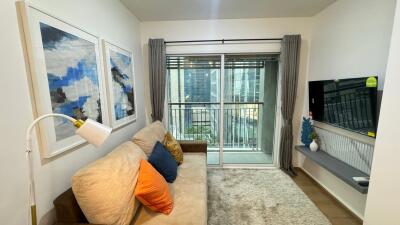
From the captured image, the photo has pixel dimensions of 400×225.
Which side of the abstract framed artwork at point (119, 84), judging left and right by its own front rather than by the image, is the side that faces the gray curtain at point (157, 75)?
left

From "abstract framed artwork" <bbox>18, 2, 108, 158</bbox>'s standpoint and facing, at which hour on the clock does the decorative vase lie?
The decorative vase is roughly at 11 o'clock from the abstract framed artwork.

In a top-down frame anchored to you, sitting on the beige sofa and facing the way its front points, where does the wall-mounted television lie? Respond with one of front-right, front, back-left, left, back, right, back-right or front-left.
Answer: front-left

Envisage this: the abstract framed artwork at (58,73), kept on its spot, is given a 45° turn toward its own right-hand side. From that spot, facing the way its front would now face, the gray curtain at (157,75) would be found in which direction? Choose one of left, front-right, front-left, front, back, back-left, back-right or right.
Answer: back-left

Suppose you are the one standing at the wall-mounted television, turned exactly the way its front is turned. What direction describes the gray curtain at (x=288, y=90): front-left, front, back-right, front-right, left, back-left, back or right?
right

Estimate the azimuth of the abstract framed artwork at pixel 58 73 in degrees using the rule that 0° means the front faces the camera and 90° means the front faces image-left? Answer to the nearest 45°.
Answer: approximately 315°

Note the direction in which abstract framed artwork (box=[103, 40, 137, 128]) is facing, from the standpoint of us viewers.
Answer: facing the viewer and to the right of the viewer

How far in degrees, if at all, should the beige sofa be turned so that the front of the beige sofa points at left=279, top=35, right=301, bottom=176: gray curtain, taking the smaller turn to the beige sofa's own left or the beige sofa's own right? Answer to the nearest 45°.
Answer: approximately 45° to the beige sofa's own left

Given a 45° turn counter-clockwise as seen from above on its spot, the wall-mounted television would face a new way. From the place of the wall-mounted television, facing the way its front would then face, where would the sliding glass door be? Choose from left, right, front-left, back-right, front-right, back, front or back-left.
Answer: right

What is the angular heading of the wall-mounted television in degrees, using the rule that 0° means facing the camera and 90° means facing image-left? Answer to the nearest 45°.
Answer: approximately 45°

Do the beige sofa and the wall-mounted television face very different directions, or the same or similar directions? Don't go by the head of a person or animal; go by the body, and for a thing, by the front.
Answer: very different directions
